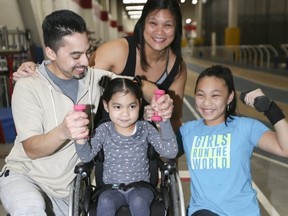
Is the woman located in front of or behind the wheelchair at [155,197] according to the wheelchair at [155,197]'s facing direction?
behind

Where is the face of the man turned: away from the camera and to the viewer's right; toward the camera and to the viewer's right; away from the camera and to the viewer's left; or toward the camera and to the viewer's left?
toward the camera and to the viewer's right

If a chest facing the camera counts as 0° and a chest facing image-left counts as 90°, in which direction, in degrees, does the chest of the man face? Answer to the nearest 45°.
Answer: approximately 315°

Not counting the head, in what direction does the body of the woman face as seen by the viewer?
toward the camera

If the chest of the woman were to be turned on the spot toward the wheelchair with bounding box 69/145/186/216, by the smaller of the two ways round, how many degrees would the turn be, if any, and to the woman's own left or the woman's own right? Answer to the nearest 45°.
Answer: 0° — they already face it

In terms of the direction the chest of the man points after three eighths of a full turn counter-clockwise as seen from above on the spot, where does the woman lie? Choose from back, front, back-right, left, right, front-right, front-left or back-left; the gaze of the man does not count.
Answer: front-right

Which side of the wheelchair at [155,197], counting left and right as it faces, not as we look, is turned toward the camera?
front

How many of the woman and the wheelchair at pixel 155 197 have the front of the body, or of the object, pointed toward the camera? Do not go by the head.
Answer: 2

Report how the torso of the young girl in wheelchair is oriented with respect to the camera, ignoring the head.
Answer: toward the camera

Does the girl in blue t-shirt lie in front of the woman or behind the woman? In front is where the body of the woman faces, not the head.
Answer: in front
